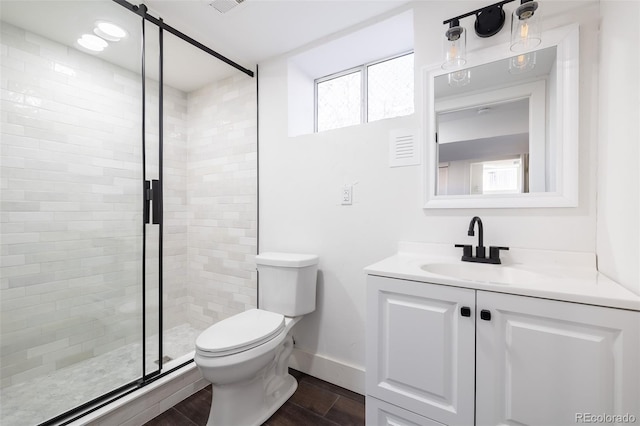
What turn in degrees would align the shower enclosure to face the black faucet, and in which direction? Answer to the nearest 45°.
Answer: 0° — it already faces it

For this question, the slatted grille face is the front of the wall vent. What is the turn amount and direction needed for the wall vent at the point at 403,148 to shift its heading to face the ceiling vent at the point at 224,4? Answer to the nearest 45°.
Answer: approximately 90° to its right

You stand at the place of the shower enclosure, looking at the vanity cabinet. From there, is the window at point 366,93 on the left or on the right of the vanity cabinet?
left

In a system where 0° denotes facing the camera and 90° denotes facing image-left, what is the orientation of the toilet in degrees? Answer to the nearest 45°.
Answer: approximately 45°

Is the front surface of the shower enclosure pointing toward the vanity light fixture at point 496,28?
yes

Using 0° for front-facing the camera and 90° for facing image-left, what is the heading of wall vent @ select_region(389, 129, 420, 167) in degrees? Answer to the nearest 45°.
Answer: approximately 0°

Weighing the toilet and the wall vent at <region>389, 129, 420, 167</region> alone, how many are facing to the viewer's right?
0

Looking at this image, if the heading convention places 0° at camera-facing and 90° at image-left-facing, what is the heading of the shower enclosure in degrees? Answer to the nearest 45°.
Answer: approximately 315°

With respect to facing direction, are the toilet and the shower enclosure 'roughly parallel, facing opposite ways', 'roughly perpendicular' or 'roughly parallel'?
roughly perpendicular

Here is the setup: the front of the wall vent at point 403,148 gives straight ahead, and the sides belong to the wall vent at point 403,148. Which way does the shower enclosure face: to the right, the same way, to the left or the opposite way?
to the left
